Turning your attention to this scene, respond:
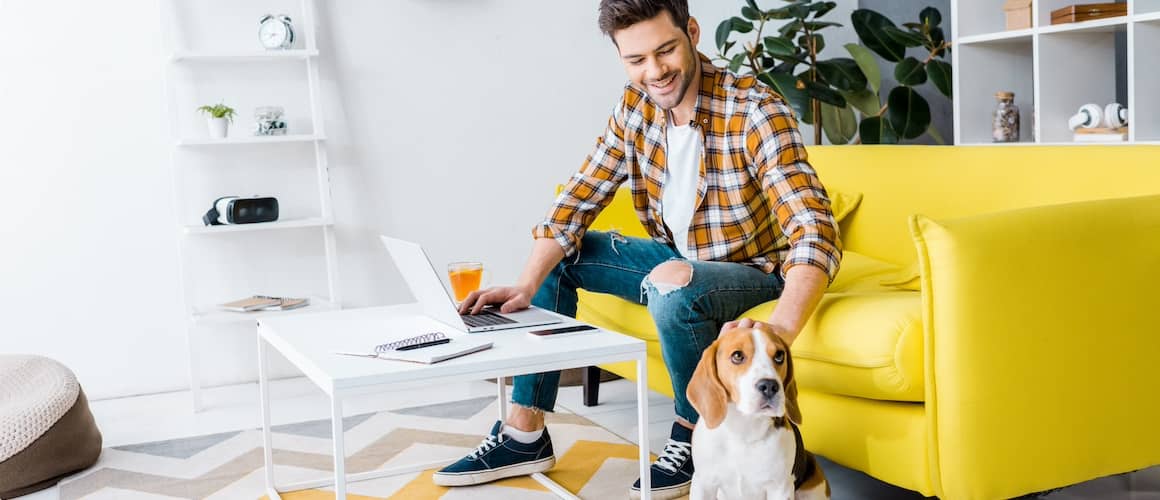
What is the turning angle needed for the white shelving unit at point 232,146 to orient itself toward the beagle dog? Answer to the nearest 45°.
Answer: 0° — it already faces it

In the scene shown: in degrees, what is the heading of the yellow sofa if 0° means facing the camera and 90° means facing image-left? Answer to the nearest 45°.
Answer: approximately 45°

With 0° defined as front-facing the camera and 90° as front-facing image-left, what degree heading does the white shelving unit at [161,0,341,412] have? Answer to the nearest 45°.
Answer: approximately 0°

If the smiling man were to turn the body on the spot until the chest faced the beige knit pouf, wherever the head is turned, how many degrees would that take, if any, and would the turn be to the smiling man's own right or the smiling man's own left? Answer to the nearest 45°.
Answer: approximately 45° to the smiling man's own right

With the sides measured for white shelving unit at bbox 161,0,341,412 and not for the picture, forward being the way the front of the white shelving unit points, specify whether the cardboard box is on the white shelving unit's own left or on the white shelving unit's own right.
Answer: on the white shelving unit's own left

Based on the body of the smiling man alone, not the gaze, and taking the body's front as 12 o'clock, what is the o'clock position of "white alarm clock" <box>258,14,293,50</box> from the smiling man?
The white alarm clock is roughly at 3 o'clock from the smiling man.

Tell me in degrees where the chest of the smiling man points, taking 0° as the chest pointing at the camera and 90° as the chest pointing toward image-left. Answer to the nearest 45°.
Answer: approximately 45°

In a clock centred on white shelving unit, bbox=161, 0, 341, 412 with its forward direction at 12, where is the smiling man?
The smiling man is roughly at 11 o'clock from the white shelving unit.

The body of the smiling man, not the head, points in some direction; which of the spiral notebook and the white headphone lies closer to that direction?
the spiral notebook
